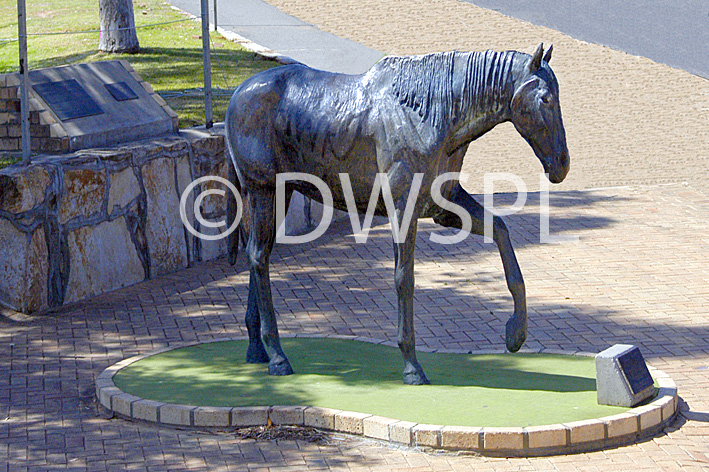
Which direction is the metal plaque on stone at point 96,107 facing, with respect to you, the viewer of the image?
facing the viewer and to the right of the viewer

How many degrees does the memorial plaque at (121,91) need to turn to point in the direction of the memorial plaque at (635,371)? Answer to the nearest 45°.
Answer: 0° — it already faces it

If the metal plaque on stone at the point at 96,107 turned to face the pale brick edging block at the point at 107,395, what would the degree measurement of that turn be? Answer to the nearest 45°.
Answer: approximately 45° to its right

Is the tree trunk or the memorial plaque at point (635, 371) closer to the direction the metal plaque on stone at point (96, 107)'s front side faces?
the memorial plaque

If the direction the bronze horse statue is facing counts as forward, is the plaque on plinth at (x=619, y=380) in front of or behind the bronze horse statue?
in front

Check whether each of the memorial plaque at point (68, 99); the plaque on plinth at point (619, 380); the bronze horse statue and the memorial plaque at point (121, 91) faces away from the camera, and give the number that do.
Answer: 0

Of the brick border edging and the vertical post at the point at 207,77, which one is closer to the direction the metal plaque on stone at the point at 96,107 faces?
the brick border edging

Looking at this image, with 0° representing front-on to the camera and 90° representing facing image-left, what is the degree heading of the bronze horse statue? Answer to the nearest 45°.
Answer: approximately 270°

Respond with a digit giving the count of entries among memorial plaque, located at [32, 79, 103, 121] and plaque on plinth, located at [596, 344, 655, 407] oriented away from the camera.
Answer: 0

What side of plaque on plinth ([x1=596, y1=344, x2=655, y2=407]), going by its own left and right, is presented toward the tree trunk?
back

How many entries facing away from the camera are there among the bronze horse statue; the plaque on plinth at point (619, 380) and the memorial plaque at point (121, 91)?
0

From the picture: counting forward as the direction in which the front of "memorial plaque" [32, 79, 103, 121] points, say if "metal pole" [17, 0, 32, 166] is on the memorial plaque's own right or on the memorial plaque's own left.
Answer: on the memorial plaque's own right

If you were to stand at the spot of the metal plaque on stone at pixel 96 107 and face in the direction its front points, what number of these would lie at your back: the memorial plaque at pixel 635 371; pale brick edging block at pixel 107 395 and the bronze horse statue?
0

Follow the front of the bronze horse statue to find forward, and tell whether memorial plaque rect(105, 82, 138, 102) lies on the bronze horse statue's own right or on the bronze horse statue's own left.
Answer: on the bronze horse statue's own left

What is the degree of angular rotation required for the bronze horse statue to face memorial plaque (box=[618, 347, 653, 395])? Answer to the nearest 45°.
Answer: approximately 45° to its right
